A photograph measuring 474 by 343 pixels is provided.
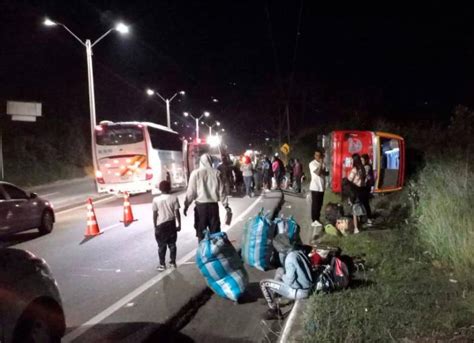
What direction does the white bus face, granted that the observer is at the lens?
facing away from the viewer and to the right of the viewer

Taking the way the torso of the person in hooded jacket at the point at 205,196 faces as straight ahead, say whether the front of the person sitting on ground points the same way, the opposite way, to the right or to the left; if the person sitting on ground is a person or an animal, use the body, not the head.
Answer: to the left

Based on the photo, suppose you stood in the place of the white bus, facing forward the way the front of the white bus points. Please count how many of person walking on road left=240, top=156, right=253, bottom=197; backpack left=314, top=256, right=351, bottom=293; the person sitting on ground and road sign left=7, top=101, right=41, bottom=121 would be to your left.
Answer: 1

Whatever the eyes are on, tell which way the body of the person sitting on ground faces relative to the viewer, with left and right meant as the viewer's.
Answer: facing to the left of the viewer

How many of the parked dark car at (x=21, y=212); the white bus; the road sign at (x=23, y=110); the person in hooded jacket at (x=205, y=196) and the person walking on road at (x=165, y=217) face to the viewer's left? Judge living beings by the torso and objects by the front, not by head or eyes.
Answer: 0

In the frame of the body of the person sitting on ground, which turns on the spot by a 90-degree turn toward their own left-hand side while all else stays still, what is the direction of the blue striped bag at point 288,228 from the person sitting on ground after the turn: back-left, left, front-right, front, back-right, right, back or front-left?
back

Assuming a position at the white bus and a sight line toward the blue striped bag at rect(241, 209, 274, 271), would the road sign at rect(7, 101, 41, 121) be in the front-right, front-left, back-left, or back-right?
back-right

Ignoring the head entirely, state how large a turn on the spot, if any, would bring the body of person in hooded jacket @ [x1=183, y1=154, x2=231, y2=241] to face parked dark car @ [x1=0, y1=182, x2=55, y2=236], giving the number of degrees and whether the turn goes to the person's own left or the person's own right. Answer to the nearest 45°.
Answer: approximately 45° to the person's own left

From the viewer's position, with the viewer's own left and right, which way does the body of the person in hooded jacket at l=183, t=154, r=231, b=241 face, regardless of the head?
facing away from the viewer

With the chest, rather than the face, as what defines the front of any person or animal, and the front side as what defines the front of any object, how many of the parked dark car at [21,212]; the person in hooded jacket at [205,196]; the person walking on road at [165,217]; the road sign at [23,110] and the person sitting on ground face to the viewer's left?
1

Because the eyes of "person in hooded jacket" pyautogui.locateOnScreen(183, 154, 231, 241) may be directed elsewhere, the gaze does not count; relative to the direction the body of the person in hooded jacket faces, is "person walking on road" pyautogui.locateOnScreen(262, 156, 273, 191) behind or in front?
in front

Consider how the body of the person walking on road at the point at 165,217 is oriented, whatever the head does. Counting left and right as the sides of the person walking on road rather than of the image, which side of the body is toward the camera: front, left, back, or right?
back

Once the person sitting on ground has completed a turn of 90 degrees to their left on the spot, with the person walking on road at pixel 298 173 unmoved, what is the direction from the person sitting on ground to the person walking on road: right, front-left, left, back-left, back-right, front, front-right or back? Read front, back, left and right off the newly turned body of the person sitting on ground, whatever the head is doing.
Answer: back

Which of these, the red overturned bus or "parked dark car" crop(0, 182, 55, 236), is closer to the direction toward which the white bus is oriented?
the red overturned bus
